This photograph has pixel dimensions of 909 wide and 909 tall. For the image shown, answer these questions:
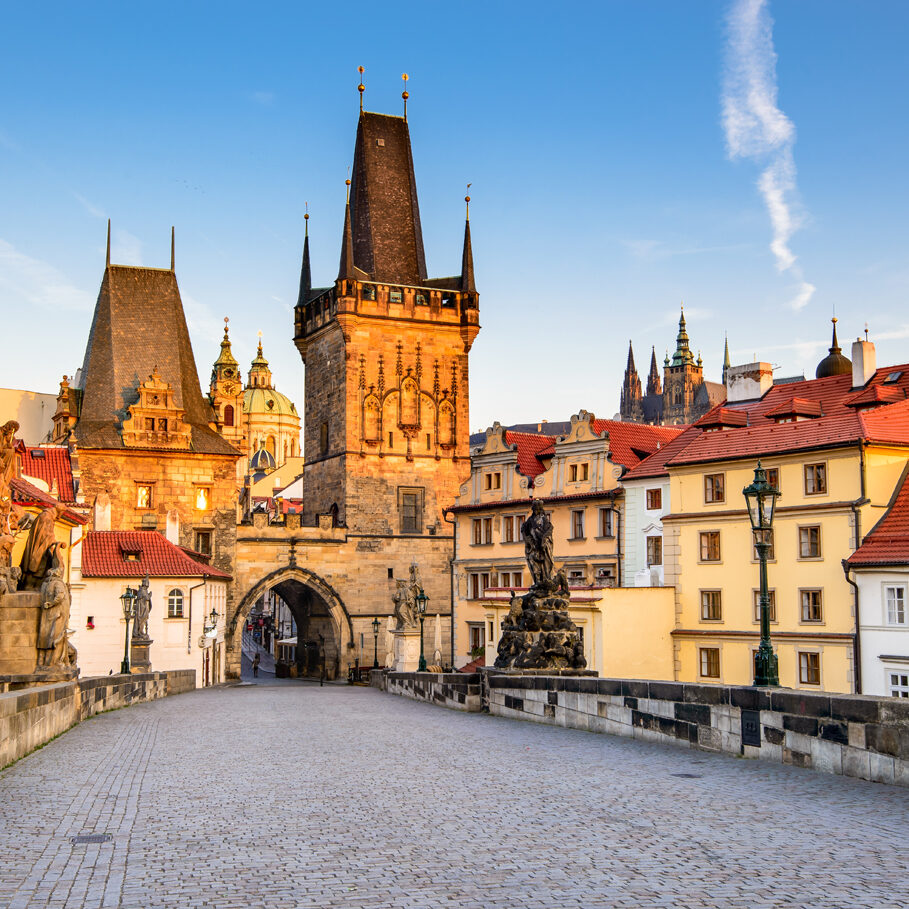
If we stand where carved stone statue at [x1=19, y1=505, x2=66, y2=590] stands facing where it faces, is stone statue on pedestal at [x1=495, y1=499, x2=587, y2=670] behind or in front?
in front

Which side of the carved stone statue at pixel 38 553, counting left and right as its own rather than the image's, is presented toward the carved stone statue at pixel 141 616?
left

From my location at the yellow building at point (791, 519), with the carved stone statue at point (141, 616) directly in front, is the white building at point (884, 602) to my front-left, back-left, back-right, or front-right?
back-left

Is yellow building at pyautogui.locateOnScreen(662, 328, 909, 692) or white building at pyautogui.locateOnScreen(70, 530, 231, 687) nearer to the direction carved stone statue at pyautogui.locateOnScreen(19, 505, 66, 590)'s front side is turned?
the yellow building

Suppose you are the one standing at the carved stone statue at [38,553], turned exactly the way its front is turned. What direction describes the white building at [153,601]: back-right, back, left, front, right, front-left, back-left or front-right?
left

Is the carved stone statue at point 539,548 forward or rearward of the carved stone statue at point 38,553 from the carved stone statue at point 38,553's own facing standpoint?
forward

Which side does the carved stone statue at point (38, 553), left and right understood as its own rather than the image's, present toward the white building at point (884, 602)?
front

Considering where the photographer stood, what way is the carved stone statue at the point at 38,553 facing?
facing to the right of the viewer

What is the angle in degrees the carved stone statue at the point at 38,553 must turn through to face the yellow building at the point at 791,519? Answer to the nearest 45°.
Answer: approximately 45° to its left
